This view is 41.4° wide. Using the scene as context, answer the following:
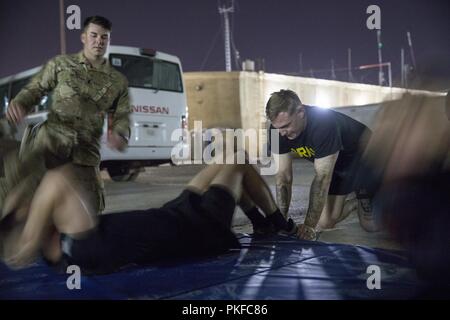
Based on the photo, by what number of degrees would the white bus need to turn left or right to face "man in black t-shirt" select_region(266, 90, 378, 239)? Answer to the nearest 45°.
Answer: approximately 135° to its left

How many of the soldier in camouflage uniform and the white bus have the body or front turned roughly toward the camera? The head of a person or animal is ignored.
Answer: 1

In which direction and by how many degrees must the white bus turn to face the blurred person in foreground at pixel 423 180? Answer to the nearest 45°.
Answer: approximately 135° to its left

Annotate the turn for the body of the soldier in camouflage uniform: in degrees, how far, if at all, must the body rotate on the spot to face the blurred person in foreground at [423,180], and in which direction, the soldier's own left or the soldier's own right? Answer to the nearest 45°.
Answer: approximately 45° to the soldier's own left

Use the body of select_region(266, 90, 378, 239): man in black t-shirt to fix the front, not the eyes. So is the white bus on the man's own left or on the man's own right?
on the man's own right

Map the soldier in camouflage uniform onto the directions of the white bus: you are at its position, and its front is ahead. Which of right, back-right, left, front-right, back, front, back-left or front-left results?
back-left

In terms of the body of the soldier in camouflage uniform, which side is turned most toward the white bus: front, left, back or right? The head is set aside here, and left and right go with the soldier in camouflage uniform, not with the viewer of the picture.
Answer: back

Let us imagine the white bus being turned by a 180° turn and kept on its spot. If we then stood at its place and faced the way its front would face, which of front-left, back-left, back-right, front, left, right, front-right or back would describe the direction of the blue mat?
front-right

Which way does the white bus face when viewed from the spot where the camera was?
facing away from the viewer and to the left of the viewer
